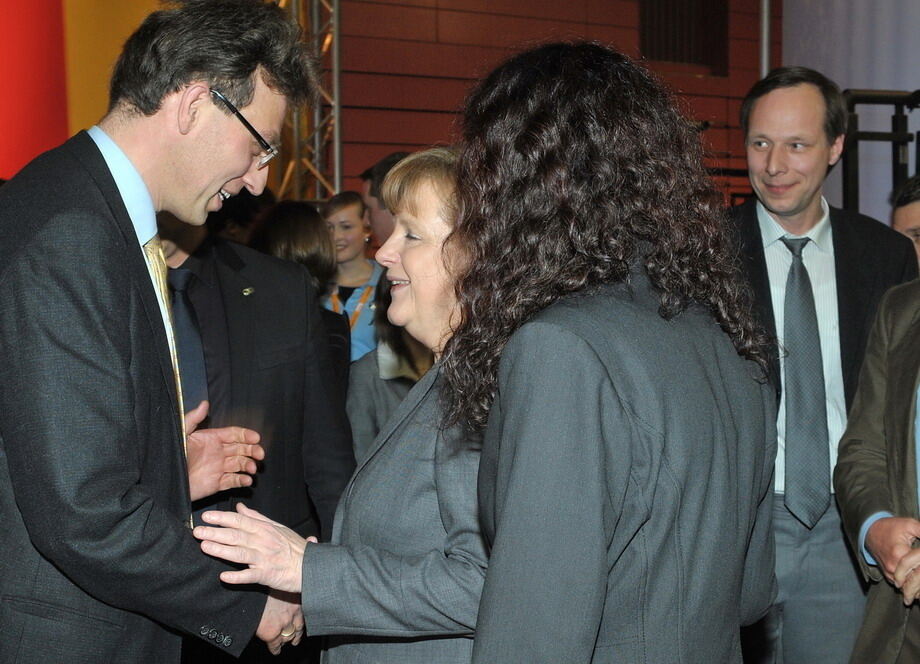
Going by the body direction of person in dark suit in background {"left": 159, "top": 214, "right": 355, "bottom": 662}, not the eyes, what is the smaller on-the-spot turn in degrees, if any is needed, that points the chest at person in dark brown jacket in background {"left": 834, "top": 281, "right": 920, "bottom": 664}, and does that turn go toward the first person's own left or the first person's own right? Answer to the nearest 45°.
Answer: approximately 90° to the first person's own left

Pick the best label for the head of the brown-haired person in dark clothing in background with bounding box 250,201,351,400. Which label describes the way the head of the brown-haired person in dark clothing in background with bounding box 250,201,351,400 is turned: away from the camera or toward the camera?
away from the camera

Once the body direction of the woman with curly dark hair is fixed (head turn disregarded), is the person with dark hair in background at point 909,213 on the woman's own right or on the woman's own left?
on the woman's own right

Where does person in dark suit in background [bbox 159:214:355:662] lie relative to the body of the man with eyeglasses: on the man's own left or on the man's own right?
on the man's own left

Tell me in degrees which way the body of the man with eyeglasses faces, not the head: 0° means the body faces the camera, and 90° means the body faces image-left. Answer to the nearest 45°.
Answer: approximately 270°

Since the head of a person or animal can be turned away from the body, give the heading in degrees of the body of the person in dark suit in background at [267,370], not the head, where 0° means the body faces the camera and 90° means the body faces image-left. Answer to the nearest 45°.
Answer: approximately 45°

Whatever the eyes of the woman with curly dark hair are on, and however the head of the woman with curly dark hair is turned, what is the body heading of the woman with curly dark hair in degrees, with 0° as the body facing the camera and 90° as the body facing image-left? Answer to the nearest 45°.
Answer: approximately 135°

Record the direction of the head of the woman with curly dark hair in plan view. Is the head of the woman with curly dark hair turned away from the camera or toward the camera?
away from the camera

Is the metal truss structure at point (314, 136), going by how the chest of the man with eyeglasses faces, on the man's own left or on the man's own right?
on the man's own left

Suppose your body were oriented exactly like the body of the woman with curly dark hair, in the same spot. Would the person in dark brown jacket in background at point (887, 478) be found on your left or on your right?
on your right
